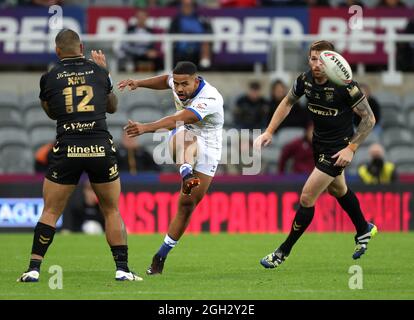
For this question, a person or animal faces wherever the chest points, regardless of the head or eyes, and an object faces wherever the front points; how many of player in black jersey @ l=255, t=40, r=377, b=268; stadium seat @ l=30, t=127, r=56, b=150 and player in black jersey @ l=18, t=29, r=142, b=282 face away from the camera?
1

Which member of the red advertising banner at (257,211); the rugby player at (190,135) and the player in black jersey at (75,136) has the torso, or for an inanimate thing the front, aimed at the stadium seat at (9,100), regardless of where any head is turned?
the player in black jersey

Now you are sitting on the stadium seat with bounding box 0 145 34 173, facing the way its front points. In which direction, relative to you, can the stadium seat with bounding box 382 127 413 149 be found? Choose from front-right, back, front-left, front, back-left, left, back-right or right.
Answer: left

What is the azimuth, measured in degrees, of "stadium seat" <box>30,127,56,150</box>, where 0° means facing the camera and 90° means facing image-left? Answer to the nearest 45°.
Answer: approximately 0°

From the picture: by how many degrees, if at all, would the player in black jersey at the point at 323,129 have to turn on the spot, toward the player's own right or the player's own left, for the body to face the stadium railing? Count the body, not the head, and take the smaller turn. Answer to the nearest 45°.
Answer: approximately 135° to the player's own right

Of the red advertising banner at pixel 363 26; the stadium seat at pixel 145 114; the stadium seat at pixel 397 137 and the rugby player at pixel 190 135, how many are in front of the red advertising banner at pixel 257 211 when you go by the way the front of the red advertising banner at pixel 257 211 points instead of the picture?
1

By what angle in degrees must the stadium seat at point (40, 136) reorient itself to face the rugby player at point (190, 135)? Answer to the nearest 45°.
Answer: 0° — it already faces them

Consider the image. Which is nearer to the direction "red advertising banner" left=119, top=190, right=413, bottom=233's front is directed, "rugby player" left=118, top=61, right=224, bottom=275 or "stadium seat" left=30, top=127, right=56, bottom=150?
the rugby player

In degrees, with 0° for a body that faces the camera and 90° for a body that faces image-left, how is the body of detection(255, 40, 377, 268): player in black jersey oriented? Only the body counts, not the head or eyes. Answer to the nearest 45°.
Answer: approximately 45°

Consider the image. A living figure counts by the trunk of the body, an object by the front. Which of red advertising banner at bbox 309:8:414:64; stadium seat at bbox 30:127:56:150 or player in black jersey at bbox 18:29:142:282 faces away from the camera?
the player in black jersey

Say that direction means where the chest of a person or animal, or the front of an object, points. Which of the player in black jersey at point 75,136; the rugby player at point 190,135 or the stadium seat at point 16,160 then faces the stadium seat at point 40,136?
the player in black jersey

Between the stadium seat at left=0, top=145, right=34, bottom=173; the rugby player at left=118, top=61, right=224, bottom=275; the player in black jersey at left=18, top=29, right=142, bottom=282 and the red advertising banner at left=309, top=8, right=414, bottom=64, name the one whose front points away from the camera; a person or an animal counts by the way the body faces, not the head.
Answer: the player in black jersey

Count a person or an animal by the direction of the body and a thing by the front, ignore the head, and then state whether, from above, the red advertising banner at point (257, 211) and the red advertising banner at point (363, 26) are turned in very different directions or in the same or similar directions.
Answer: same or similar directions

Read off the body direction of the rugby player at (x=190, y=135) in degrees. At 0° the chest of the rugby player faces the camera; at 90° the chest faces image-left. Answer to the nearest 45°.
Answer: approximately 45°

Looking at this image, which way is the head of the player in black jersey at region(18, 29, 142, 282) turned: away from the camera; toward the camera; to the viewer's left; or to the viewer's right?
away from the camera

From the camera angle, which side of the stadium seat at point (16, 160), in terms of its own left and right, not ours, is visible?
front

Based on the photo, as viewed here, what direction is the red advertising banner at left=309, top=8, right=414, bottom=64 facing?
toward the camera

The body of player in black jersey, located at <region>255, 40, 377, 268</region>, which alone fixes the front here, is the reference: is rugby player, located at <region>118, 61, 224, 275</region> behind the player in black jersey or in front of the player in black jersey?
in front

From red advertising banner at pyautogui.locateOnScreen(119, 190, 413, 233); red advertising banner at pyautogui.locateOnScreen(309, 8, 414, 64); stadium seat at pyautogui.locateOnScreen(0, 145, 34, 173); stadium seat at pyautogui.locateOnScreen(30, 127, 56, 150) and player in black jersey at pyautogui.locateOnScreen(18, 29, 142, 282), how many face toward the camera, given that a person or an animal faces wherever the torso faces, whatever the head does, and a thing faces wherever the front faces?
4

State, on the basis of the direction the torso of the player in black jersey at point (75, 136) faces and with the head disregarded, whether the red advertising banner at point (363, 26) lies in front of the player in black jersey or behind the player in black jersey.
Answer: in front
